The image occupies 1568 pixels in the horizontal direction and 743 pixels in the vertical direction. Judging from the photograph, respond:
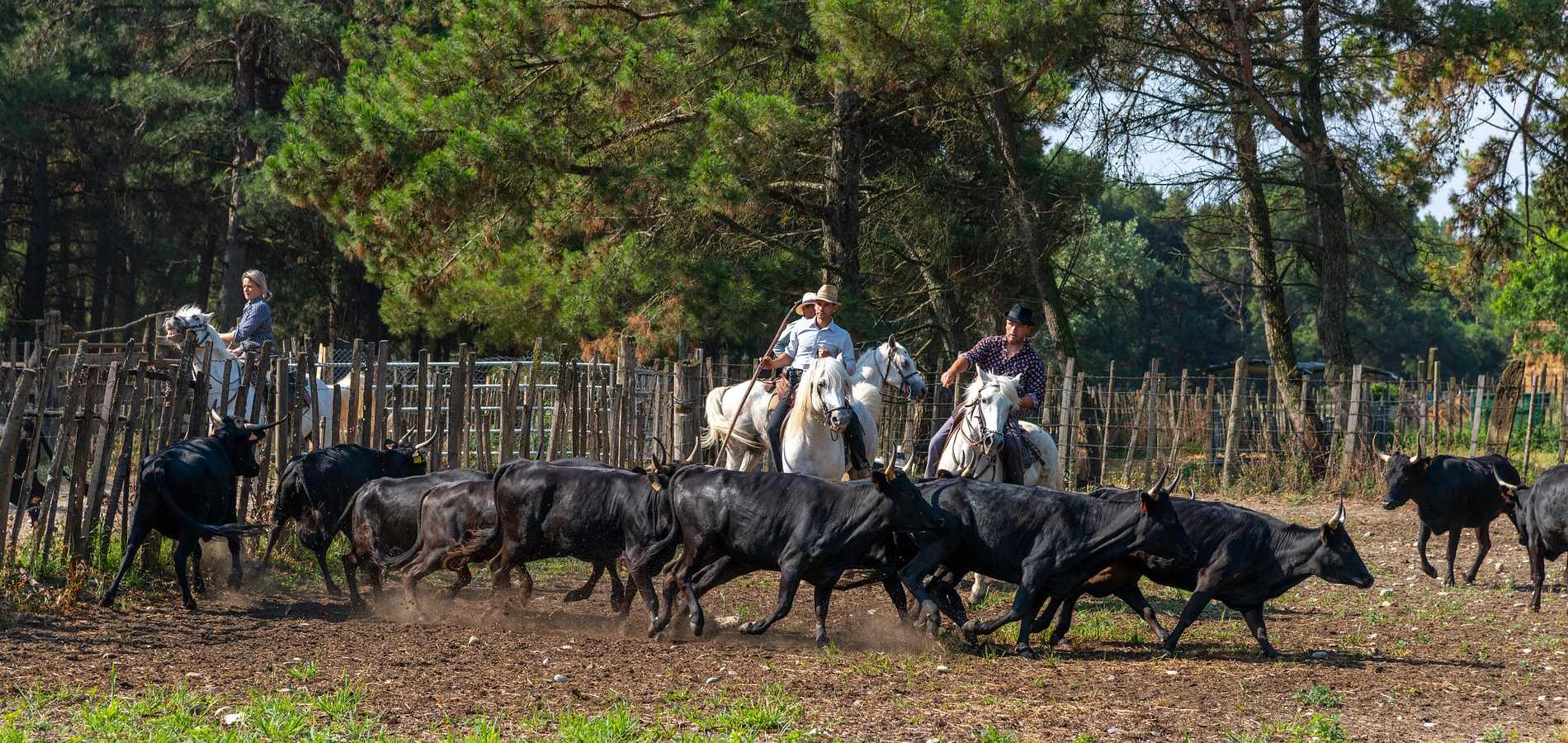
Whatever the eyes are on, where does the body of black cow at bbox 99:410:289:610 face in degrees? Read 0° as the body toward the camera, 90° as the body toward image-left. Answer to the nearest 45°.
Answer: approximately 225°

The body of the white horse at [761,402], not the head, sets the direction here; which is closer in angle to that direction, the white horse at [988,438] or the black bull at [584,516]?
the white horse

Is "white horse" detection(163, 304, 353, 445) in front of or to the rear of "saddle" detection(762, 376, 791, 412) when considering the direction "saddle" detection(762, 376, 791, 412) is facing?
to the rear

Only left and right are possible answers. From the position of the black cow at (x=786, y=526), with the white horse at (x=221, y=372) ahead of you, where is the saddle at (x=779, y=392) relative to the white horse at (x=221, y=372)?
right

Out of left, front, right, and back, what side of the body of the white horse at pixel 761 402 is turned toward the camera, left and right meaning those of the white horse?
right

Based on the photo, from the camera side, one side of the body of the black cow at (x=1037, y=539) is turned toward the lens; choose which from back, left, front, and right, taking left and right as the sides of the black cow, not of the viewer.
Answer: right

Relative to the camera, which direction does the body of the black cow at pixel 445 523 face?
to the viewer's right

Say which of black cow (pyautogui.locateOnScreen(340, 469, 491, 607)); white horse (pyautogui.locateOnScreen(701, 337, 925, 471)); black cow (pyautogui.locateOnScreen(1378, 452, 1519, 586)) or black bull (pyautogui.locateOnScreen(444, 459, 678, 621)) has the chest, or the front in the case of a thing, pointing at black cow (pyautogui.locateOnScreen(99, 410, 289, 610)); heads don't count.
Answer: black cow (pyautogui.locateOnScreen(1378, 452, 1519, 586))

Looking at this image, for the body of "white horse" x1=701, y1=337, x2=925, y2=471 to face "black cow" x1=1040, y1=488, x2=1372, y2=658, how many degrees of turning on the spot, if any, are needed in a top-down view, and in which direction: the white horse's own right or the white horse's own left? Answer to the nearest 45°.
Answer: approximately 45° to the white horse's own right

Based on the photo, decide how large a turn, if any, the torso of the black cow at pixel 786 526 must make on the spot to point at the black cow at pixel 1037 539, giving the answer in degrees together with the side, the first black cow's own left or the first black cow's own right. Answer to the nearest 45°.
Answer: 0° — it already faces it

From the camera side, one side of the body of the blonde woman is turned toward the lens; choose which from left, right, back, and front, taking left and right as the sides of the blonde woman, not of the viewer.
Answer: left

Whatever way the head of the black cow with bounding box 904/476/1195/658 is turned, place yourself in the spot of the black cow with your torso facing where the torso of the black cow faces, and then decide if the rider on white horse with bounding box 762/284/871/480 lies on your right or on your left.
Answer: on your left

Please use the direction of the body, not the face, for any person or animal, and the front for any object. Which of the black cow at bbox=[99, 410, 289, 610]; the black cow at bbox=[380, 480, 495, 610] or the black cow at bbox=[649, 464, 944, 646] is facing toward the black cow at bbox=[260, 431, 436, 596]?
the black cow at bbox=[99, 410, 289, 610]

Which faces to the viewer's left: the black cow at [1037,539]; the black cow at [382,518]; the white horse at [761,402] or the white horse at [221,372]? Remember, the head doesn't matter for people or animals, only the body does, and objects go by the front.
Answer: the white horse at [221,372]

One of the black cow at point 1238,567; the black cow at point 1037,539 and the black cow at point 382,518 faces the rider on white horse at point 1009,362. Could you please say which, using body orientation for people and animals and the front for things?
the black cow at point 382,518
